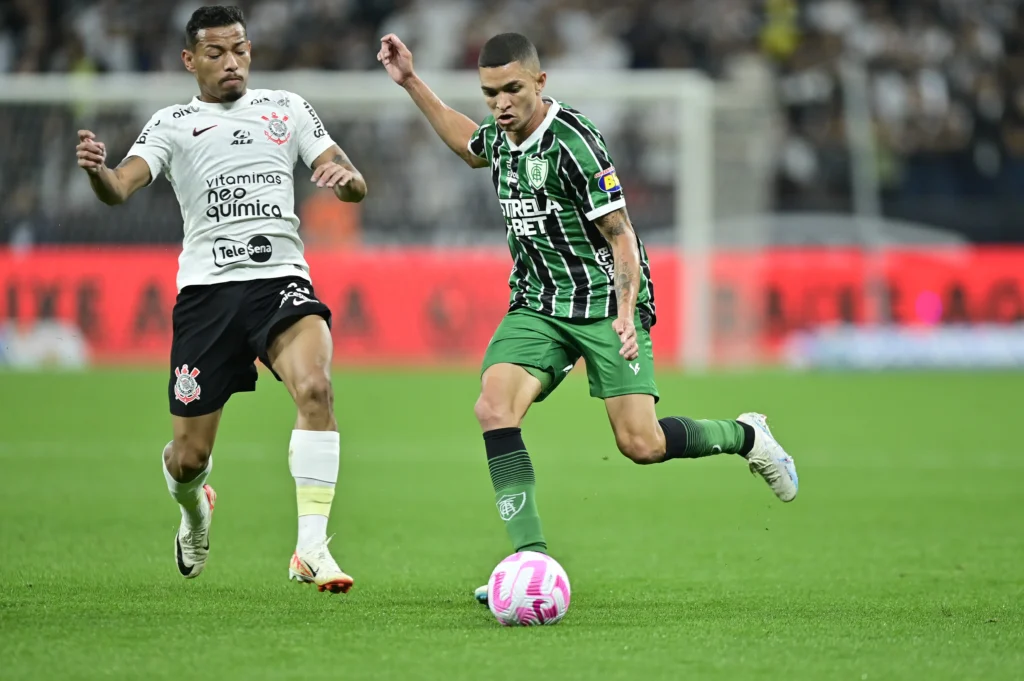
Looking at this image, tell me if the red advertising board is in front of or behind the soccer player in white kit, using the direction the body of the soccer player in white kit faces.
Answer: behind

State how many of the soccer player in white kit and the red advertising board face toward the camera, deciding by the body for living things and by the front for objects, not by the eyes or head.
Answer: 2

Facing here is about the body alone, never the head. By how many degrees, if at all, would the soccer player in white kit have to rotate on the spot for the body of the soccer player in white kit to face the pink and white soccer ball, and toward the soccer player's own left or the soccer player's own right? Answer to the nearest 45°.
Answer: approximately 45° to the soccer player's own left

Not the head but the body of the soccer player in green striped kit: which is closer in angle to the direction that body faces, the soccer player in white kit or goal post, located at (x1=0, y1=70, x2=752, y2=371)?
the soccer player in white kit

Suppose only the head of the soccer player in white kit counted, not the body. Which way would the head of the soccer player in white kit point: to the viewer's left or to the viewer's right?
to the viewer's right

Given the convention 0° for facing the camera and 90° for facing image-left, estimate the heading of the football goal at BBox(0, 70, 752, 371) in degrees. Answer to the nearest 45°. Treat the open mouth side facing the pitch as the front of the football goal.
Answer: approximately 0°
